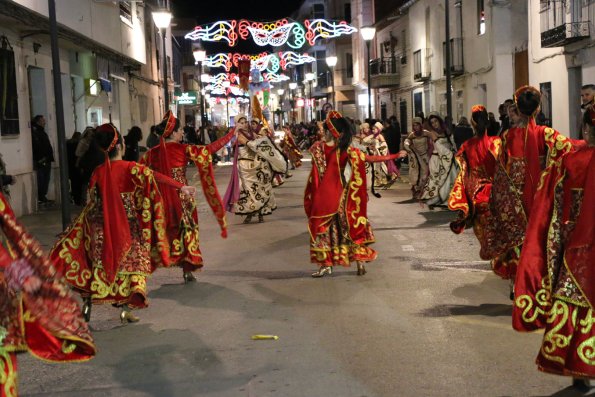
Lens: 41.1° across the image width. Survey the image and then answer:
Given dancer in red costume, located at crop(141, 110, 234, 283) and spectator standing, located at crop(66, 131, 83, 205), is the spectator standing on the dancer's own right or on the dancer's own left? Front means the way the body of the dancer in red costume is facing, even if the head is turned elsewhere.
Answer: on the dancer's own left

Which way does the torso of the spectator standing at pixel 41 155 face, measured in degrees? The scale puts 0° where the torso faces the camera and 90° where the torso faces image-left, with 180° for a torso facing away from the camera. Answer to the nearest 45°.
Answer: approximately 270°

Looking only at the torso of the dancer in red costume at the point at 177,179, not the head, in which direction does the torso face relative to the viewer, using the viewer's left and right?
facing away from the viewer and to the right of the viewer

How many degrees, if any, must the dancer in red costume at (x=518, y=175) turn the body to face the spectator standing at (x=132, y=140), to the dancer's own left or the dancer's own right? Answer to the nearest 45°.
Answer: approximately 45° to the dancer's own left

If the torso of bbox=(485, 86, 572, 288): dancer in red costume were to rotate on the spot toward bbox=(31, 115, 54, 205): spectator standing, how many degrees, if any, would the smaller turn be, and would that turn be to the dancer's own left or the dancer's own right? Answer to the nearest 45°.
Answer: approximately 45° to the dancer's own left

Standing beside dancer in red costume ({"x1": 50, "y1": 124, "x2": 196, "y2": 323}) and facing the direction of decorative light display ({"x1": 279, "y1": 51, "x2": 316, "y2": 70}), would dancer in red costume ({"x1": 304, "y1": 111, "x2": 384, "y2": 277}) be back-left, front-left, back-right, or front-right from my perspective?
front-right

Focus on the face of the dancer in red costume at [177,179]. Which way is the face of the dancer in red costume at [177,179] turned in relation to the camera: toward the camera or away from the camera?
away from the camera

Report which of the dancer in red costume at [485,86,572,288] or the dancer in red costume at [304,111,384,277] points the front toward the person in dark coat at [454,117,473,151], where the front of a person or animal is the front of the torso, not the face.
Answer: the dancer in red costume at [485,86,572,288]

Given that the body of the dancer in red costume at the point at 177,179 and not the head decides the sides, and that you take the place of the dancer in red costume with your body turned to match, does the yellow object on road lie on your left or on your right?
on your right

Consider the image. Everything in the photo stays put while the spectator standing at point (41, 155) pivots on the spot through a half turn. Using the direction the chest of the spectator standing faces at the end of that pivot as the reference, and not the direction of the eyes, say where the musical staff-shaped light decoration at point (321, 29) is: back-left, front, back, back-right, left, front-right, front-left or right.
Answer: back-right

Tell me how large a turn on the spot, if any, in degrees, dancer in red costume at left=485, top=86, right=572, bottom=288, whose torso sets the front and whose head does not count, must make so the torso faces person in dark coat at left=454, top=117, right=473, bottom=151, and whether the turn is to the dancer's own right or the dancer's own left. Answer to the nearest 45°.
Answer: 0° — they already face them

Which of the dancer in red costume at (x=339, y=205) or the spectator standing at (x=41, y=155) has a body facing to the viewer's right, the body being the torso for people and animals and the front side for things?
the spectator standing

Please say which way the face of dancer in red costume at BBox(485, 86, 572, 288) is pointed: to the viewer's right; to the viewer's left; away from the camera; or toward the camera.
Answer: away from the camera

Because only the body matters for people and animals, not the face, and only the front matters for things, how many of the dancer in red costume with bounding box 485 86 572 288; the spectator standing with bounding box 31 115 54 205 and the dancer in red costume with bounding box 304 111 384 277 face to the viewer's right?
1

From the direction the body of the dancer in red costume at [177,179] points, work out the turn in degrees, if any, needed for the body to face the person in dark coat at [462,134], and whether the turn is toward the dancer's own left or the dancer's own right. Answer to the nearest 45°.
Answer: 0° — they already face them

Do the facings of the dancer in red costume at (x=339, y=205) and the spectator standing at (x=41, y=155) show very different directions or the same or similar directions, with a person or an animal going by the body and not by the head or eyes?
very different directions
